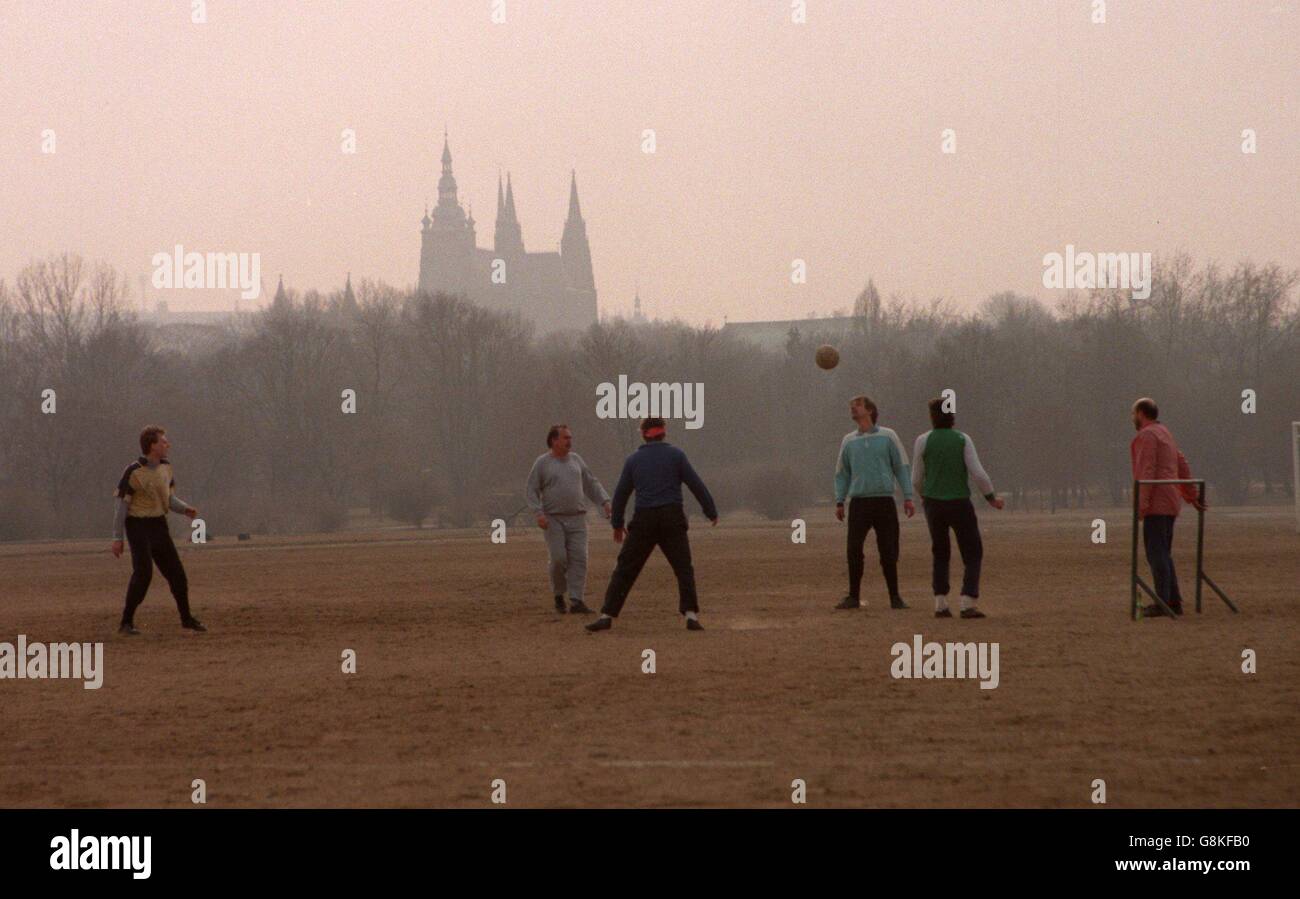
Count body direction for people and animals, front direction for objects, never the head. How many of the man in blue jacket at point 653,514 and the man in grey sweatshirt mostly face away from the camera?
1

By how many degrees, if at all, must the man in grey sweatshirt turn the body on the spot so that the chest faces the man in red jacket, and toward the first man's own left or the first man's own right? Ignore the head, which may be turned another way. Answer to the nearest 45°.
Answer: approximately 45° to the first man's own left

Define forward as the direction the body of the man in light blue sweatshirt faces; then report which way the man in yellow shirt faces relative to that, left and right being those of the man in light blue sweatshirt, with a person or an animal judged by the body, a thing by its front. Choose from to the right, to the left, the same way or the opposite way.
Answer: to the left

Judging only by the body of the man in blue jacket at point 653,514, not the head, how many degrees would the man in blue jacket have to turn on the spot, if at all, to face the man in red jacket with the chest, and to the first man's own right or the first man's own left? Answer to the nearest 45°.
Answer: approximately 90° to the first man's own right

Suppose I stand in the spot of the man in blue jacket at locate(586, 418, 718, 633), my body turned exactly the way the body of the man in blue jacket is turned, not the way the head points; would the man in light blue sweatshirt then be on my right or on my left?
on my right

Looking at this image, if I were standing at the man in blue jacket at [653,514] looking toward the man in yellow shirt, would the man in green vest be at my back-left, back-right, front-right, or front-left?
back-right

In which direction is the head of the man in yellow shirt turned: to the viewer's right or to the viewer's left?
to the viewer's right

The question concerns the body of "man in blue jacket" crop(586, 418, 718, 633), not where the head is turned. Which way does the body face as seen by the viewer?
away from the camera

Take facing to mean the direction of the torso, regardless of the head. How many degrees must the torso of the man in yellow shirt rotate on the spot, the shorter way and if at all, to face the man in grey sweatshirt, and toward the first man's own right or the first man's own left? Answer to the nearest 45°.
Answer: approximately 45° to the first man's own left

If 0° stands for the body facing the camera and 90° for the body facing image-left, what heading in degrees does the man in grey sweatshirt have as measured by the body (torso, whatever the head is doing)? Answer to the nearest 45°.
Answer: approximately 315°

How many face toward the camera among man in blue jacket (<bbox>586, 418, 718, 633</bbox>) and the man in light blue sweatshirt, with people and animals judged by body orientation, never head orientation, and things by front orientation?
1
